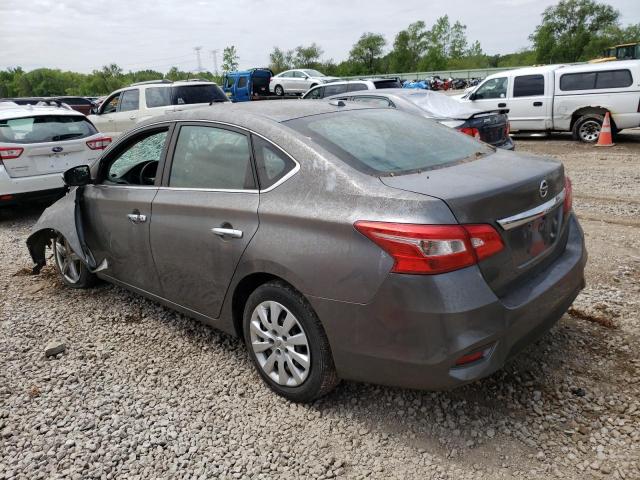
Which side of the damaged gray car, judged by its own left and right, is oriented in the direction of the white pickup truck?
right

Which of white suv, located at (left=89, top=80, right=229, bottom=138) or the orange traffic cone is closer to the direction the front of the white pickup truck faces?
the white suv

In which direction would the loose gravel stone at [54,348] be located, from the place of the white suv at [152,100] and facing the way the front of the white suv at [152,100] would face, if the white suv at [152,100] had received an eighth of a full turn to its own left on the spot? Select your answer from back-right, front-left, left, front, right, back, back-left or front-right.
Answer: left

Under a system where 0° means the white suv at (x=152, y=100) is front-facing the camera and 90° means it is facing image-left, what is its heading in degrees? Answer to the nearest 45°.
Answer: approximately 135°

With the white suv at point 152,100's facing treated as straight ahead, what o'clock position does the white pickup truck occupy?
The white pickup truck is roughly at 5 o'clock from the white suv.

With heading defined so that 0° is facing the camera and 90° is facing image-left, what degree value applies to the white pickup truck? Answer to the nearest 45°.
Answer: approximately 90°

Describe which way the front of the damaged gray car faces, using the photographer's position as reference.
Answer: facing away from the viewer and to the left of the viewer
